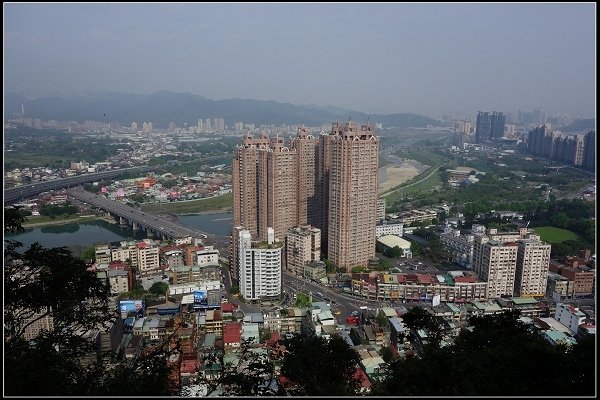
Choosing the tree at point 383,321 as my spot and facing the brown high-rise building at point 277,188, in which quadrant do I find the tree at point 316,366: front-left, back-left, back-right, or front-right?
back-left

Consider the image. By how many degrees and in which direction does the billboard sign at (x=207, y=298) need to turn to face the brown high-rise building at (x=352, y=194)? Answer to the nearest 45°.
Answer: approximately 135° to its left

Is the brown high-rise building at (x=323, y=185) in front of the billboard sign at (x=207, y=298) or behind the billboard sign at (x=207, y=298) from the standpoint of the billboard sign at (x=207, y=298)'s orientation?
behind

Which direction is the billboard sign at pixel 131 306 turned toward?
toward the camera

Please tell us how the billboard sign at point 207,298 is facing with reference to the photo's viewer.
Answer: facing the viewer

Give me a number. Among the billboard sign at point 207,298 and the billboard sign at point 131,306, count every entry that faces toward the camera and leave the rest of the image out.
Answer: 2

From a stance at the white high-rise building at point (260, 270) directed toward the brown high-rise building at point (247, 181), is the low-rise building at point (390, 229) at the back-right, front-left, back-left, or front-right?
front-right

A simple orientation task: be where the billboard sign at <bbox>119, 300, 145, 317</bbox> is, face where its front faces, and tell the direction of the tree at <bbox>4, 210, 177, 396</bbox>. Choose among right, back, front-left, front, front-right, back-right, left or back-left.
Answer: front

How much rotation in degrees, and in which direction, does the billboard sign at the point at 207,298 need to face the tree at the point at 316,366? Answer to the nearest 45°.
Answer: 0° — it already faces it

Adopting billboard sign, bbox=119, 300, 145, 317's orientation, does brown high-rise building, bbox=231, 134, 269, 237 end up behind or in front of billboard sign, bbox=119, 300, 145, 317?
behind

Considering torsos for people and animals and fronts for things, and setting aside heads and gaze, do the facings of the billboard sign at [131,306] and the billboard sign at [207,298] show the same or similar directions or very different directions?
same or similar directions

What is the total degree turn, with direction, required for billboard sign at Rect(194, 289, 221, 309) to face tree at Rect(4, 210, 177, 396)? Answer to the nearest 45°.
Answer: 0° — it already faces it
